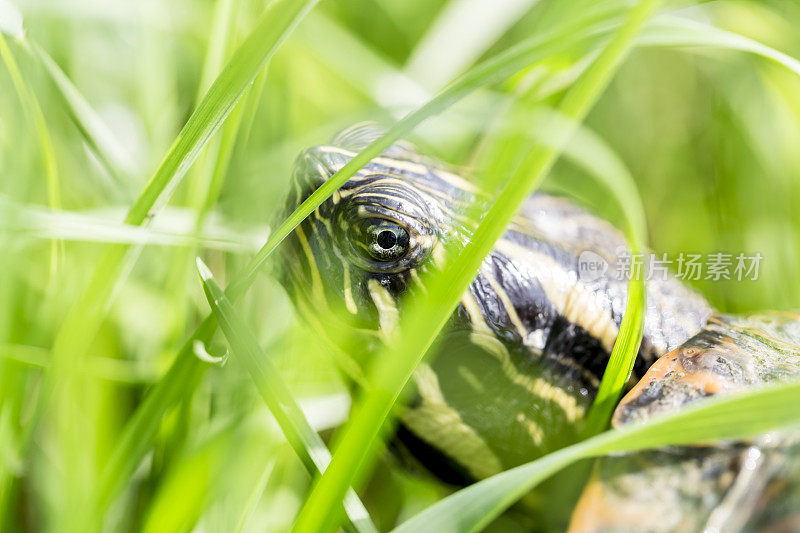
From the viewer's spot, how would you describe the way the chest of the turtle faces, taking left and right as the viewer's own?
facing the viewer and to the left of the viewer
